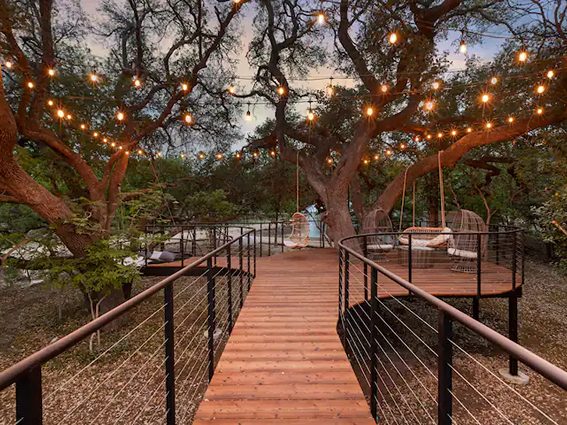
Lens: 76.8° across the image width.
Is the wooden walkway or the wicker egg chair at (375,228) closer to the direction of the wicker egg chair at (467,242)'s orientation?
the wooden walkway

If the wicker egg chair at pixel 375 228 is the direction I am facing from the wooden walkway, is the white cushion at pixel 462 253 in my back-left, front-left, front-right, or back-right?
front-right

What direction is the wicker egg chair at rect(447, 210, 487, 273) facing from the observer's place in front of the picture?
facing the viewer and to the left of the viewer

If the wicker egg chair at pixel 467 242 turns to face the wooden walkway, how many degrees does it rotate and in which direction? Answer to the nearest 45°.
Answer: approximately 45° to its left
